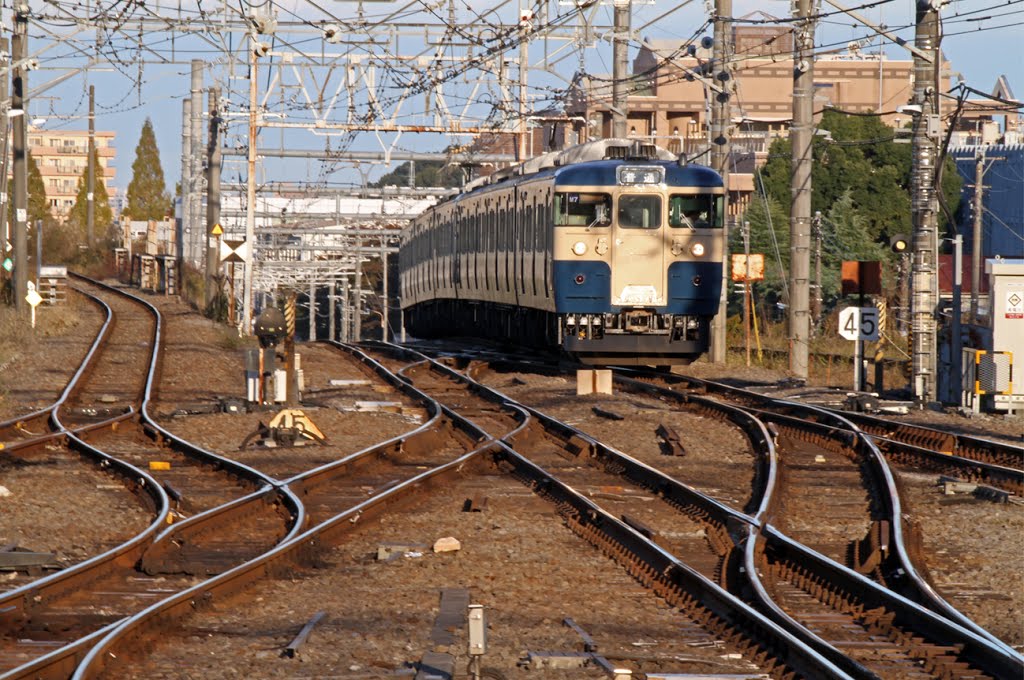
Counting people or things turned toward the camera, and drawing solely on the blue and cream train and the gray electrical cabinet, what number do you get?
2

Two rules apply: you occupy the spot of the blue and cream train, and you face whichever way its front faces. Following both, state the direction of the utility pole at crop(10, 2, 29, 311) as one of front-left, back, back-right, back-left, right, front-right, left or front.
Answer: back-right

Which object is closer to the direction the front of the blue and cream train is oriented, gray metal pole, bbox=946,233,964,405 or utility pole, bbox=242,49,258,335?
the gray metal pole

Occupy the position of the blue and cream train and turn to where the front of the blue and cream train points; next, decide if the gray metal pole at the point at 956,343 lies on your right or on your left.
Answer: on your left
